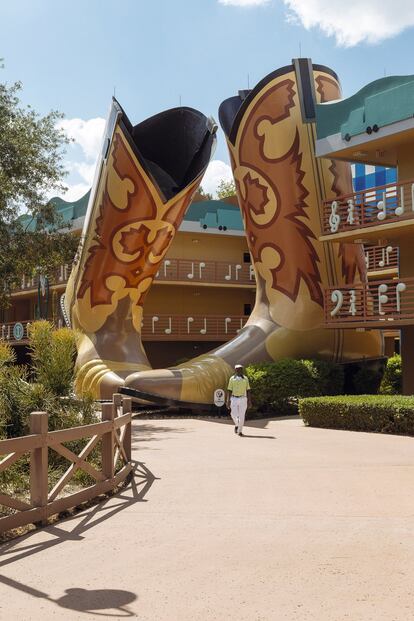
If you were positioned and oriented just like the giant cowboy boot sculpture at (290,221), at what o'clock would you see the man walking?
The man walking is roughly at 11 o'clock from the giant cowboy boot sculpture.

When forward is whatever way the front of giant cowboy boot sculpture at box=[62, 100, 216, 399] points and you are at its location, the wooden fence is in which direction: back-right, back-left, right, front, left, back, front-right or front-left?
front-right

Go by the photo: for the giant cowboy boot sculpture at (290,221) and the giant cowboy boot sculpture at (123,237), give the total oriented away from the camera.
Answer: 0

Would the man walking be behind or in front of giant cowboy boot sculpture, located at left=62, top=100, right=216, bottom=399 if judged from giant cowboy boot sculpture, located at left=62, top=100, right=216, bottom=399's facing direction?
in front

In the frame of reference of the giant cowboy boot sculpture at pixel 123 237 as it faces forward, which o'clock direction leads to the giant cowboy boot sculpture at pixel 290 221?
the giant cowboy boot sculpture at pixel 290 221 is roughly at 11 o'clock from the giant cowboy boot sculpture at pixel 123 237.

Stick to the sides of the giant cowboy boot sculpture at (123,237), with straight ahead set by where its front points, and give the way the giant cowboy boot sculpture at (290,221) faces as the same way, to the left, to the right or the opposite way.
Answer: to the right

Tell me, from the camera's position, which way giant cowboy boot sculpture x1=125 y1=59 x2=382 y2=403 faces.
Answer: facing the viewer and to the left of the viewer

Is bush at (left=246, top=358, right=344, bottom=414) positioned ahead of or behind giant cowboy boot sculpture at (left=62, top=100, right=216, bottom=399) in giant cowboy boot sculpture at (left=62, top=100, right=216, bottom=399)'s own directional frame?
ahead

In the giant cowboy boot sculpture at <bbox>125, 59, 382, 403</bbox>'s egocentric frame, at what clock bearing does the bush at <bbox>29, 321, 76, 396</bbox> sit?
The bush is roughly at 11 o'clock from the giant cowboy boot sculpture.
